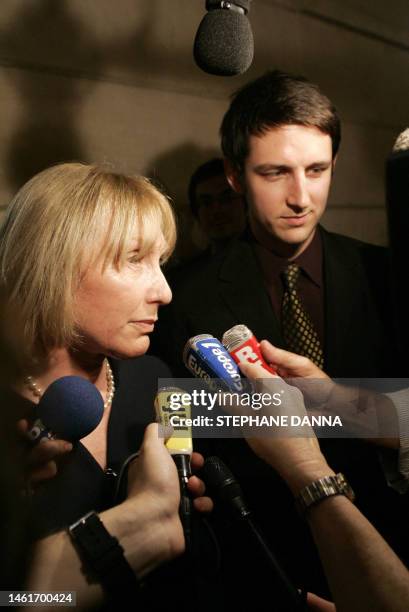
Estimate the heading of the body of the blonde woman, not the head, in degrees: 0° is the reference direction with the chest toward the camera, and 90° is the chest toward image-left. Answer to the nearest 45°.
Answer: approximately 315°
